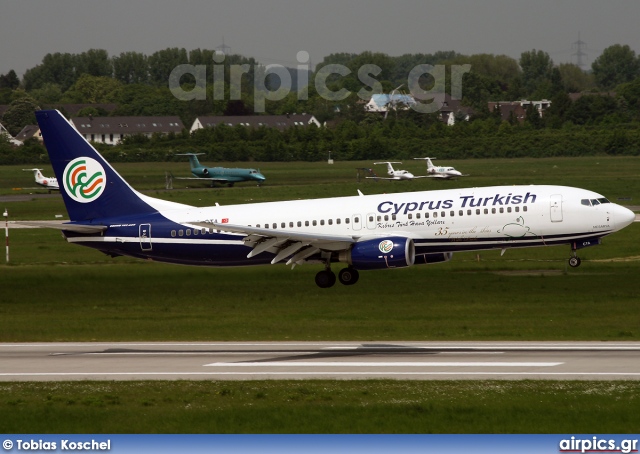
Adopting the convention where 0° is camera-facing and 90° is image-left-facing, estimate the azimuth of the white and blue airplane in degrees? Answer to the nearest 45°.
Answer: approximately 270°
